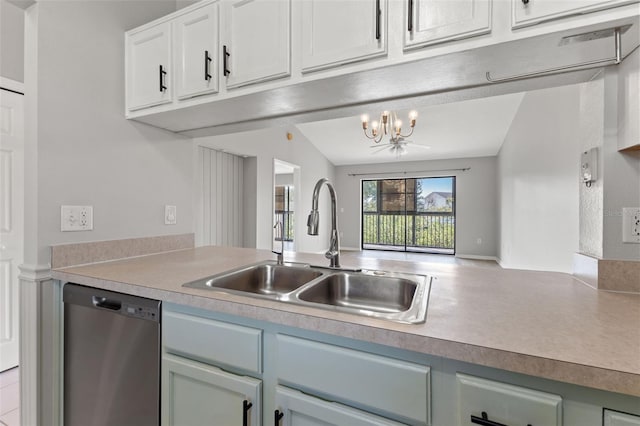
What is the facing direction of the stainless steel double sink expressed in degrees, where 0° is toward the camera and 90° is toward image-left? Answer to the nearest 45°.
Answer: approximately 45°

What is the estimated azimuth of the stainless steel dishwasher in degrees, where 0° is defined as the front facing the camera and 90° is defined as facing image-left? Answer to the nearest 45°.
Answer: approximately 45°

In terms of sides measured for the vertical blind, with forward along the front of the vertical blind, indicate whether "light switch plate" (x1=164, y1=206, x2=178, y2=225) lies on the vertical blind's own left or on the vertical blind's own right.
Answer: on the vertical blind's own right

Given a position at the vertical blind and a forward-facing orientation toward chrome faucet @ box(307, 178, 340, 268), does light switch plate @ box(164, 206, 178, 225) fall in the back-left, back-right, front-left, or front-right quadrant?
front-right

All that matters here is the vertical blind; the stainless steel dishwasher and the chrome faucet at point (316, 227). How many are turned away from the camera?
0

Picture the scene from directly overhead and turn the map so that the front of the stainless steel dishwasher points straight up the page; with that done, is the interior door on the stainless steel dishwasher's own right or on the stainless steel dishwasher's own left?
on the stainless steel dishwasher's own right

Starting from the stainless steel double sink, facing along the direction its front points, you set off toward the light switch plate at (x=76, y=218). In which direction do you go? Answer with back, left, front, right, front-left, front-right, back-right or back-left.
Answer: front-right

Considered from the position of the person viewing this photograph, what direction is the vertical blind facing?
facing the viewer and to the right of the viewer

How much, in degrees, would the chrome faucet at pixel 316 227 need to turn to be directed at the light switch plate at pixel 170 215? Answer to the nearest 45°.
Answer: approximately 90° to its right

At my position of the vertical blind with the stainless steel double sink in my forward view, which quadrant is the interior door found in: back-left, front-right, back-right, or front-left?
front-right

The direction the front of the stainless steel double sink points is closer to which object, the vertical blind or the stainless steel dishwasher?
the stainless steel dishwasher

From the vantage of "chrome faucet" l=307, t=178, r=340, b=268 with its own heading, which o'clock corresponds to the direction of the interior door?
The interior door is roughly at 2 o'clock from the chrome faucet.

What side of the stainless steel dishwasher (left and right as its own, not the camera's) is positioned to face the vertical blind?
back

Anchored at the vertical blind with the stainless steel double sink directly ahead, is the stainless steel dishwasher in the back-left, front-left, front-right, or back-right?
front-right

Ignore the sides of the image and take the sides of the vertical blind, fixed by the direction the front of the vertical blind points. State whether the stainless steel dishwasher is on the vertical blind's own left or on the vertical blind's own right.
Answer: on the vertical blind's own right

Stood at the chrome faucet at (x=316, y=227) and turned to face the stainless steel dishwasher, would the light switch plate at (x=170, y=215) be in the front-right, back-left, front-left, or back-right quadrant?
front-right
